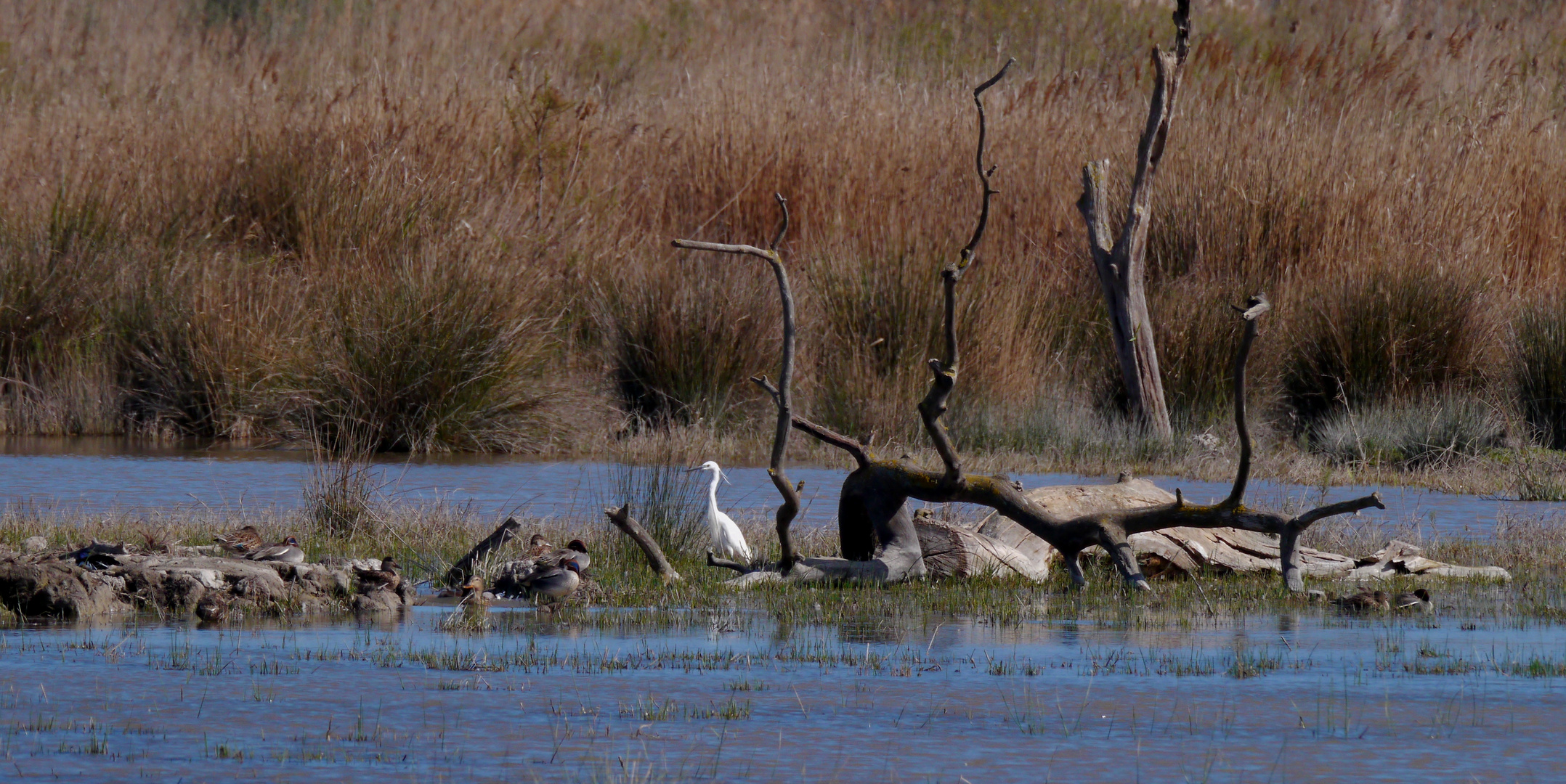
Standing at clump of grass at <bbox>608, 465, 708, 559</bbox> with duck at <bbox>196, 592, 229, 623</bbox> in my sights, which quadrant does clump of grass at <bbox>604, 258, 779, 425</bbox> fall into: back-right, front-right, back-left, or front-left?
back-right

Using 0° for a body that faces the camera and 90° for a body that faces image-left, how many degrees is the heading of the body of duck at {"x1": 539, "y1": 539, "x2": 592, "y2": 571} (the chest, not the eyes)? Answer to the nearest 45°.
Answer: approximately 270°

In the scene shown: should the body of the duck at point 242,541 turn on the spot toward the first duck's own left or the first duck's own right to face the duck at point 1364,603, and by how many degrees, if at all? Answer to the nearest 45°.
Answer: approximately 45° to the first duck's own right

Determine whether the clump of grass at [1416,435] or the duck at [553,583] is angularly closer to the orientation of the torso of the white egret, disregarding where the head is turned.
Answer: the duck

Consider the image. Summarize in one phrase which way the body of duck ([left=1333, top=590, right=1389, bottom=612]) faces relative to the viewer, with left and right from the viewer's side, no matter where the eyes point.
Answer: facing to the right of the viewer

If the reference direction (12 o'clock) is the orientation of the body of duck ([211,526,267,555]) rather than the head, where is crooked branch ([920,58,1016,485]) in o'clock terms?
The crooked branch is roughly at 1 o'clock from the duck.

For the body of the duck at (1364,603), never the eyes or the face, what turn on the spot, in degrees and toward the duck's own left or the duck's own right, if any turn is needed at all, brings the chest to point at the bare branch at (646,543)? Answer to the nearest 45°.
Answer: approximately 180°

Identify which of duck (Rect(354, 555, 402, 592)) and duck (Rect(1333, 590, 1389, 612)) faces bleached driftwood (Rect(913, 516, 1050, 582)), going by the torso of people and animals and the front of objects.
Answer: duck (Rect(354, 555, 402, 592))

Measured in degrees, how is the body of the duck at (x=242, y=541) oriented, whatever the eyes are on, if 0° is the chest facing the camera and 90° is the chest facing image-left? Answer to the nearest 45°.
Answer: approximately 270°

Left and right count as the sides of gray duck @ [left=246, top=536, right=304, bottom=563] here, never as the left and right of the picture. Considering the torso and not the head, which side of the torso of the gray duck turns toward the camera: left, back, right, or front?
right

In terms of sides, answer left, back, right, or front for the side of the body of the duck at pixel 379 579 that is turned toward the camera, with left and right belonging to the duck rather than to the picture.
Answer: right

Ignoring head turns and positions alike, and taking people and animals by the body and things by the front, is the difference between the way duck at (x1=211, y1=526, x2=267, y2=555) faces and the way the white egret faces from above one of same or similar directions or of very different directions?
very different directions

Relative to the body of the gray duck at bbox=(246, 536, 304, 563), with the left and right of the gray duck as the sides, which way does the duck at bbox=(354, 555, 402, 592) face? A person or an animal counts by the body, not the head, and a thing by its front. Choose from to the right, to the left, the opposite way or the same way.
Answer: the same way
